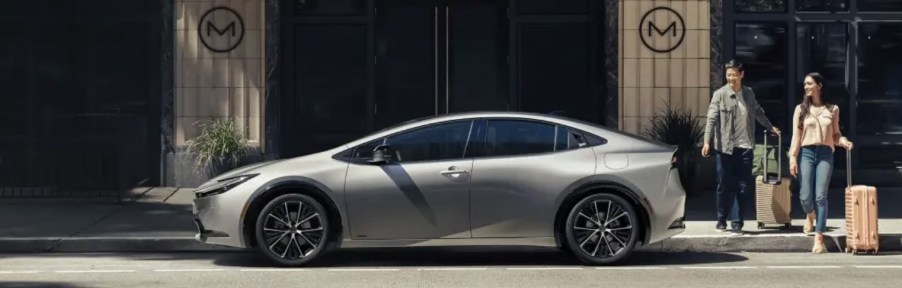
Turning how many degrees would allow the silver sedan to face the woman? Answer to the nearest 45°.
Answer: approximately 180°

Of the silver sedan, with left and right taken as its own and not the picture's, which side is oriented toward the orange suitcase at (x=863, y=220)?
back

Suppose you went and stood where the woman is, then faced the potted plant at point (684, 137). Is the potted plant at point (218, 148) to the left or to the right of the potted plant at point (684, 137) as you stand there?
left

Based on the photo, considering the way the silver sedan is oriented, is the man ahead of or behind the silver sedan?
behind

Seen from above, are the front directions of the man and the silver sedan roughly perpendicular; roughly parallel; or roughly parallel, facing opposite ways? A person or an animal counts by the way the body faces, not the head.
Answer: roughly perpendicular

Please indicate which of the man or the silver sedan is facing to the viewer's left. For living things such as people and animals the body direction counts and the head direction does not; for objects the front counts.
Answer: the silver sedan

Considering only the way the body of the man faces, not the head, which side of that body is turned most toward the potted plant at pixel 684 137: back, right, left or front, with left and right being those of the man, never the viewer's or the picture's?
back

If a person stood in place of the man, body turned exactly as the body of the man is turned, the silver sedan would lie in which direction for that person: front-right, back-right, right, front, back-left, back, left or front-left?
front-right

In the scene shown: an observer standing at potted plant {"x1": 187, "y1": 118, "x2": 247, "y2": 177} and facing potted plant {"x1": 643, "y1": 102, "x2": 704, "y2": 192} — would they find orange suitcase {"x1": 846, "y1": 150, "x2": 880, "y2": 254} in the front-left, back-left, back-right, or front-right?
front-right

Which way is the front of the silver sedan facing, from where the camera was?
facing to the left of the viewer

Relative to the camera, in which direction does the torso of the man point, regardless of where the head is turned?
toward the camera

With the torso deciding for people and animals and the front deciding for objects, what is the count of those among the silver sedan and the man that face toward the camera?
1

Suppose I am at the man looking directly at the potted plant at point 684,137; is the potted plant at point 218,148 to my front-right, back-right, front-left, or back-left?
front-left

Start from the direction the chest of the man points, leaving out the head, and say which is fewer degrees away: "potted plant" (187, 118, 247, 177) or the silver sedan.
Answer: the silver sedan
